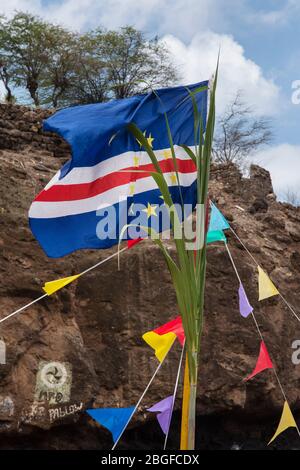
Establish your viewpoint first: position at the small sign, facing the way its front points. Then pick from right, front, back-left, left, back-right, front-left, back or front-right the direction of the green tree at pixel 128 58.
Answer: back

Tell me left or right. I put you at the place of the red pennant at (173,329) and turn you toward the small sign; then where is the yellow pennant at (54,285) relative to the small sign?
left

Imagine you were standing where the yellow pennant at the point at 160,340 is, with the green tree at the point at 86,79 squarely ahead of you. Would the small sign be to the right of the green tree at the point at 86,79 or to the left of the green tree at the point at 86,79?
left

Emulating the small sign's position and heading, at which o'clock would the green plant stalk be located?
The green plant stalk is roughly at 11 o'clock from the small sign.

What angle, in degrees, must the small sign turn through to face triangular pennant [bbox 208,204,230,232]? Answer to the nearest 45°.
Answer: approximately 90° to its left

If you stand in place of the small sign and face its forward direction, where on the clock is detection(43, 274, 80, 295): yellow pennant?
The yellow pennant is roughly at 12 o'clock from the small sign.

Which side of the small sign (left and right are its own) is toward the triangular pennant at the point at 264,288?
left

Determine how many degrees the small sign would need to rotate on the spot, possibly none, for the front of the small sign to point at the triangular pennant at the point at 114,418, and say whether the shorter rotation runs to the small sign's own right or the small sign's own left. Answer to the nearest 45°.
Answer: approximately 45° to the small sign's own left

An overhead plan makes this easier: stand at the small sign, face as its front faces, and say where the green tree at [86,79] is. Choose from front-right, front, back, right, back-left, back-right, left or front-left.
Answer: back

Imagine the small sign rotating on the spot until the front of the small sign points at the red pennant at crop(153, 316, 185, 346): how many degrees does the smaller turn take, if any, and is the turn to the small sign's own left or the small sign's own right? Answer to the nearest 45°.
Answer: approximately 45° to the small sign's own left

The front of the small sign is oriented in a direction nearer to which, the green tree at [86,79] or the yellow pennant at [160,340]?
the yellow pennant

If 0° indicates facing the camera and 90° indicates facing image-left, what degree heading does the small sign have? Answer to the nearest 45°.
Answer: approximately 0°
